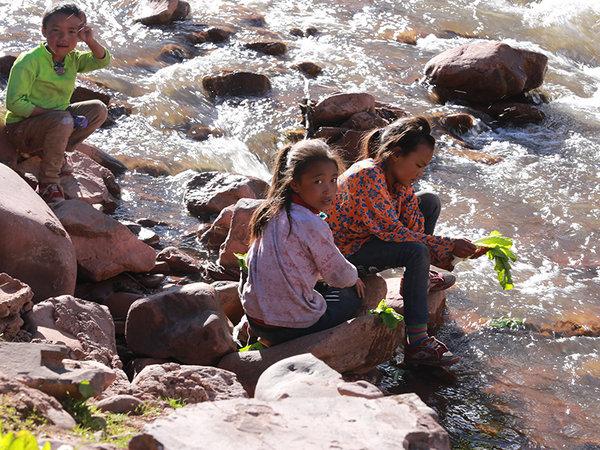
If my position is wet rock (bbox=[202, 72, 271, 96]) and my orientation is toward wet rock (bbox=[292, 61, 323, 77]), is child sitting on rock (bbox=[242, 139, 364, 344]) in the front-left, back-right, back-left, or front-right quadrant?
back-right

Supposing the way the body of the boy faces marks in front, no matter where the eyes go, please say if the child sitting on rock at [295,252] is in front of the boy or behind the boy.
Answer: in front

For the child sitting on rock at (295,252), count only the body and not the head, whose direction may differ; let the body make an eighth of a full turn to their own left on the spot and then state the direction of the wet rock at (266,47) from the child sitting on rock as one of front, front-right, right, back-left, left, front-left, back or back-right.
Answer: front

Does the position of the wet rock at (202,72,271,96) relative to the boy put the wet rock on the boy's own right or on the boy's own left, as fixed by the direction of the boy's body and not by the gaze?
on the boy's own left

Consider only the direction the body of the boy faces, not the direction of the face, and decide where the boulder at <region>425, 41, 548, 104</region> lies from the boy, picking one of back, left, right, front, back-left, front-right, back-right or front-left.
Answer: left

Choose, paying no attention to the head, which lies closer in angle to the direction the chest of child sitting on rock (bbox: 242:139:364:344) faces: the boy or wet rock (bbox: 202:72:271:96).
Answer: the wet rock

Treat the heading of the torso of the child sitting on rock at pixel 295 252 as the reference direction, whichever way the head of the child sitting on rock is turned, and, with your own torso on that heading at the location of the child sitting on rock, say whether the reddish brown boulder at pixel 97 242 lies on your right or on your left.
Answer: on your left

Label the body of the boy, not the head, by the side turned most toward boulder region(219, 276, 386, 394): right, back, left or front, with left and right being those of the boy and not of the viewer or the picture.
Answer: front

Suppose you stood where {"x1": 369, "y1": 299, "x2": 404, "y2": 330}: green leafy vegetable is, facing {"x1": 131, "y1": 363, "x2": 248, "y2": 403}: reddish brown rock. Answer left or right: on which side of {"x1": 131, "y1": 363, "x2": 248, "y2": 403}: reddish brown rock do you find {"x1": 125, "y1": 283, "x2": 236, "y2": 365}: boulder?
right

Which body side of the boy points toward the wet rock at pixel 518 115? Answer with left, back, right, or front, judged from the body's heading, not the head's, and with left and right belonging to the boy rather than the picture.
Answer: left

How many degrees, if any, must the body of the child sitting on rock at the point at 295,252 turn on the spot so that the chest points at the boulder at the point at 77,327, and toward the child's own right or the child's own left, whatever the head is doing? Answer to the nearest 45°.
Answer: approximately 180°

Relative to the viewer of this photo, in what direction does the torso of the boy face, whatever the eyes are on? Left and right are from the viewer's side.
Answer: facing the viewer and to the right of the viewer

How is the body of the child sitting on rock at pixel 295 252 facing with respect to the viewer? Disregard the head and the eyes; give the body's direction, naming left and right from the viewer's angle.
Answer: facing away from the viewer and to the right of the viewer

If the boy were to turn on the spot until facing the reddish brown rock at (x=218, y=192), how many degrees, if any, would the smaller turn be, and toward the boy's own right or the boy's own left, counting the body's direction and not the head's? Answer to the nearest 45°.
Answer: approximately 45° to the boy's own left

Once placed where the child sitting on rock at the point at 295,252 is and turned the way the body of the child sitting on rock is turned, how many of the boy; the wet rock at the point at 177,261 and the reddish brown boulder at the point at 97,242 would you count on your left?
3

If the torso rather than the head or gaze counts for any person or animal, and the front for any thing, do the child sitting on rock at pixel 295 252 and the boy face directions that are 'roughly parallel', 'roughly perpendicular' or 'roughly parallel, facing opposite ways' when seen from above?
roughly perpendicular

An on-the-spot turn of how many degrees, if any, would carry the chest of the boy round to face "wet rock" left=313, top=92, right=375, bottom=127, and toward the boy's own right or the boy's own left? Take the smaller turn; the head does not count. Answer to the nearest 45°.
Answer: approximately 90° to the boy's own left

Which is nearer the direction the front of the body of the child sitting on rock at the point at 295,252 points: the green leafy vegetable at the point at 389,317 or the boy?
the green leafy vegetable

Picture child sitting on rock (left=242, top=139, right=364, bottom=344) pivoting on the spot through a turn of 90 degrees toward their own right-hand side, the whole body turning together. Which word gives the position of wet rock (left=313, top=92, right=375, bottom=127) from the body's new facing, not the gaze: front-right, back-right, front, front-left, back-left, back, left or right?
back-left
